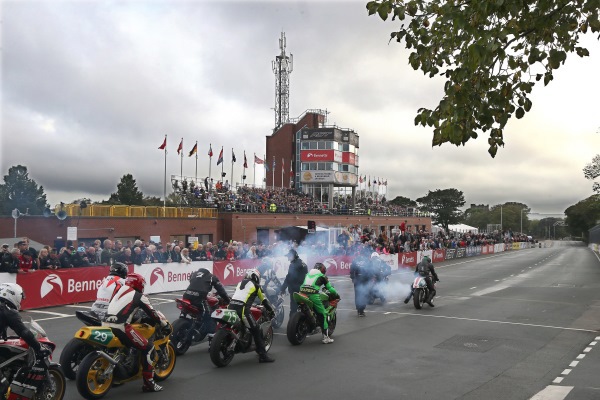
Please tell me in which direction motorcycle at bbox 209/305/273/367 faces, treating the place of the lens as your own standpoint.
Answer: facing away from the viewer and to the right of the viewer

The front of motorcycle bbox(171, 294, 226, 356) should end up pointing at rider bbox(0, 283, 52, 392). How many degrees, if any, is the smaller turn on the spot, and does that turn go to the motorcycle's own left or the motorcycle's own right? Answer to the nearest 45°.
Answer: approximately 180°

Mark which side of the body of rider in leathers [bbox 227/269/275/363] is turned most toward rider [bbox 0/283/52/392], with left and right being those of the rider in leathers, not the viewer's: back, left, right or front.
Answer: back

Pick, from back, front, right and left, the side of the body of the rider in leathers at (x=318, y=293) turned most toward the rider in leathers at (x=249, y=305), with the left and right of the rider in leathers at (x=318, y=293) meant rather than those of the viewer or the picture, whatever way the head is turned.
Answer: back

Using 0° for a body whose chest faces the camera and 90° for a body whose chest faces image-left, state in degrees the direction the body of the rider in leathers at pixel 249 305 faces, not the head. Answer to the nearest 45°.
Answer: approximately 225°

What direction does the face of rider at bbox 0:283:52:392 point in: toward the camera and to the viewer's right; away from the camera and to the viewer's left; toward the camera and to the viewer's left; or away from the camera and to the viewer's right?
away from the camera and to the viewer's right

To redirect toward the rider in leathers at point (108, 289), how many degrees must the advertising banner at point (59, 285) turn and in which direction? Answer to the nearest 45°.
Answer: approximately 45° to its right
